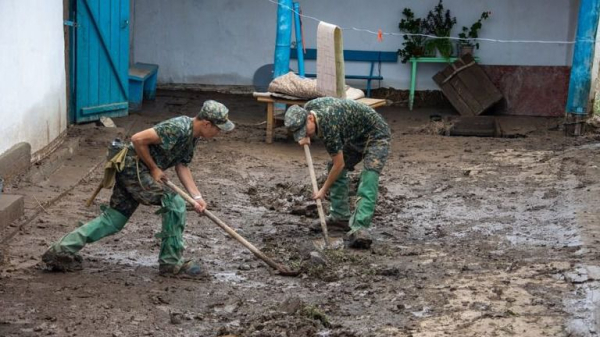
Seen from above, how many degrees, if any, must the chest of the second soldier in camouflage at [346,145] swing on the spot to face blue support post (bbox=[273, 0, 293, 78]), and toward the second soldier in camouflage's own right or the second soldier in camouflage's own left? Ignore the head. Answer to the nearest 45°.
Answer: approximately 135° to the second soldier in camouflage's own right

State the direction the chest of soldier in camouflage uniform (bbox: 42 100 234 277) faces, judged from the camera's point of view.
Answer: to the viewer's right

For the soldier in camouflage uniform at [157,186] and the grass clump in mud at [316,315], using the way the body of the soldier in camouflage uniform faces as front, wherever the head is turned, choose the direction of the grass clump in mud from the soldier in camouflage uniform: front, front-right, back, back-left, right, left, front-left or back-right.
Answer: front-right

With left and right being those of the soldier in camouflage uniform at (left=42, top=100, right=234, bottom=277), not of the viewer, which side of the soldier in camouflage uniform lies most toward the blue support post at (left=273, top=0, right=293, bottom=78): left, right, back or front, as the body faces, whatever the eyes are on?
left

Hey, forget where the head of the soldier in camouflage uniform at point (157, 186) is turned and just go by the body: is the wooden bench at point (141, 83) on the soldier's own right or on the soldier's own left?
on the soldier's own left

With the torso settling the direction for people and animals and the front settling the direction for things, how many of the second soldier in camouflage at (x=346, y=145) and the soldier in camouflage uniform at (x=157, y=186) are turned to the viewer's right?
1

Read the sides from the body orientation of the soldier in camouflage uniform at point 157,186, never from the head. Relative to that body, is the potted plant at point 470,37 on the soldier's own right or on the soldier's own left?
on the soldier's own left

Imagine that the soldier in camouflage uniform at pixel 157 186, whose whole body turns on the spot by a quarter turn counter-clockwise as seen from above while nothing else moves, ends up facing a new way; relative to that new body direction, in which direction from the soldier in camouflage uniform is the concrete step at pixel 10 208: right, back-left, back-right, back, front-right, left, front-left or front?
front-left

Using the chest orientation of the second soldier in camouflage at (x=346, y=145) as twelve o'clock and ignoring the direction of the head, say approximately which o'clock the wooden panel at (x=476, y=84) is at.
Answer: The wooden panel is roughly at 5 o'clock from the second soldier in camouflage.

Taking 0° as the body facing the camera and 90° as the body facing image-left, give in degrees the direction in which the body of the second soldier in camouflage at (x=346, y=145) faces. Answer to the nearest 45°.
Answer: approximately 45°

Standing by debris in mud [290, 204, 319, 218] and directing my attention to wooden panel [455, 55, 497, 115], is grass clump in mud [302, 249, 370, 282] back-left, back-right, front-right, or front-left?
back-right

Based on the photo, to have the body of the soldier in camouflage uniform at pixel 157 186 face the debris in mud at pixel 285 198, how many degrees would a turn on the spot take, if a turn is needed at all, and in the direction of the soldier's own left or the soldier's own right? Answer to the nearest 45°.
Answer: approximately 45° to the soldier's own left

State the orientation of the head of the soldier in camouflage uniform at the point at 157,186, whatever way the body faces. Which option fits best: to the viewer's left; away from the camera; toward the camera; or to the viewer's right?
to the viewer's right

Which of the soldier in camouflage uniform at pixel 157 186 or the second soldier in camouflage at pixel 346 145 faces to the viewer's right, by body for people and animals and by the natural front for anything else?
the soldier in camouflage uniform

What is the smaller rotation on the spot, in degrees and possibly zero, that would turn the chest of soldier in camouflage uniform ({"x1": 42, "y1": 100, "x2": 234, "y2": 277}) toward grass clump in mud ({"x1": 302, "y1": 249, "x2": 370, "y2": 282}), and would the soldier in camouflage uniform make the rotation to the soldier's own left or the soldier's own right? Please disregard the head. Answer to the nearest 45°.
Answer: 0° — they already face it
